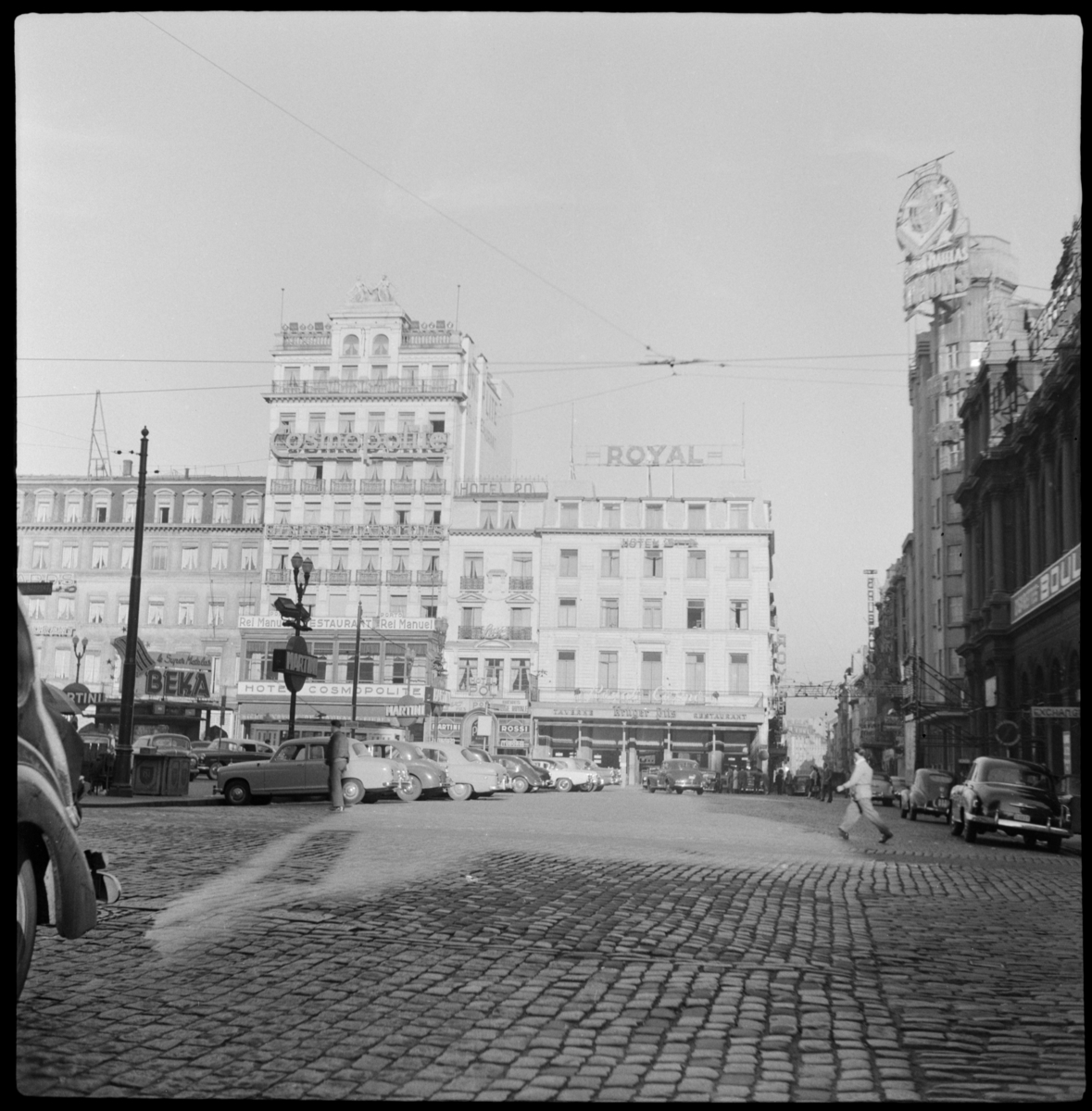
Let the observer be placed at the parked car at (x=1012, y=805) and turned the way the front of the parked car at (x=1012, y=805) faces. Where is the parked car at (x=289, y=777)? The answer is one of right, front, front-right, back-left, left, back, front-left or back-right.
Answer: front-left

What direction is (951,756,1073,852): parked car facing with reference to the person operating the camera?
facing away from the viewer and to the left of the viewer

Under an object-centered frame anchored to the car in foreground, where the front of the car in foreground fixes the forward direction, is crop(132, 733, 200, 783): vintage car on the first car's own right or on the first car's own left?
on the first car's own right

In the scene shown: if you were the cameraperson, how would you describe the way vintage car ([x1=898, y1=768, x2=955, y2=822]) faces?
facing away from the viewer and to the left of the viewer

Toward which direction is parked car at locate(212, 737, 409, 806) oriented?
to the viewer's left
